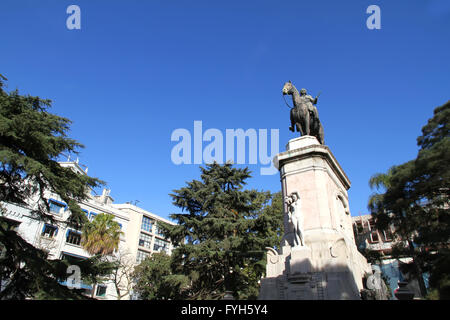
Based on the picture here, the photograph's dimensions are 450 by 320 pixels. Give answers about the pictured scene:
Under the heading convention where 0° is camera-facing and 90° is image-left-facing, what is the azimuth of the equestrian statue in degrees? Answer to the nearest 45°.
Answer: approximately 45°

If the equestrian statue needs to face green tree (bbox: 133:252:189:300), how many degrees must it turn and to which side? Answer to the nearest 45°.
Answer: approximately 90° to its right

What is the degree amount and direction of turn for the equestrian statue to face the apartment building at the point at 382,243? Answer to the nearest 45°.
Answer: approximately 135° to its right

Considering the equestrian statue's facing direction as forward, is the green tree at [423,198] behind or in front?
behind

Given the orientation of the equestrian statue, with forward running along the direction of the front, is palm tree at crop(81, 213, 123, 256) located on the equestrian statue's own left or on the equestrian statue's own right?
on the equestrian statue's own right

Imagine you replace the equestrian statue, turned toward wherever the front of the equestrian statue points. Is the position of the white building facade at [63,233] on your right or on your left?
on your right
